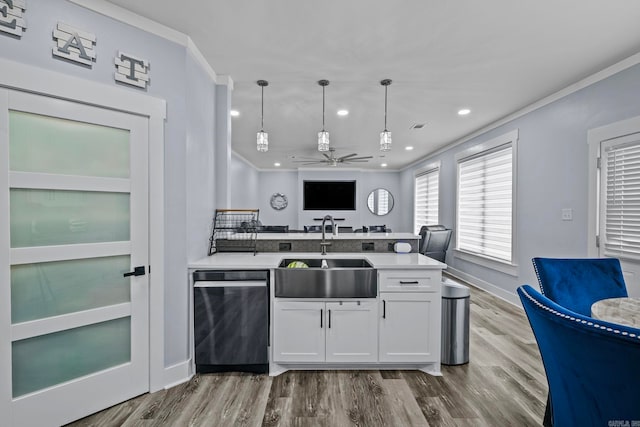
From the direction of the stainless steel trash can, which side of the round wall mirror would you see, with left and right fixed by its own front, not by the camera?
front

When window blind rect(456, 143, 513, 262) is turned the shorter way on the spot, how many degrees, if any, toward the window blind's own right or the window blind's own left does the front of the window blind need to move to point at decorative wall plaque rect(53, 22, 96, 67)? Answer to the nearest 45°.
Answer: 0° — it already faces it

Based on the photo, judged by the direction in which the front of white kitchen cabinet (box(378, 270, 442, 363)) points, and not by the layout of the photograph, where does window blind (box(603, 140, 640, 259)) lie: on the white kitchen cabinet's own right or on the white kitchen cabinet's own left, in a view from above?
on the white kitchen cabinet's own left

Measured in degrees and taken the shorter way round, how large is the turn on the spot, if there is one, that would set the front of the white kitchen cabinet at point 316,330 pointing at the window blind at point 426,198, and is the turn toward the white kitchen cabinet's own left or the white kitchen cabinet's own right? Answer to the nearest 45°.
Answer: approximately 135° to the white kitchen cabinet's own left

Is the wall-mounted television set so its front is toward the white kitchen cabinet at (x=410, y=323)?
yes

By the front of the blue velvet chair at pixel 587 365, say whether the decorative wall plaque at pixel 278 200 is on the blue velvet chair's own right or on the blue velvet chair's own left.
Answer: on the blue velvet chair's own left

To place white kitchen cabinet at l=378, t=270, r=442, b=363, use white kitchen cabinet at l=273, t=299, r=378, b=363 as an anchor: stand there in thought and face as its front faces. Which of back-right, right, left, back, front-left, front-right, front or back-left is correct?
left

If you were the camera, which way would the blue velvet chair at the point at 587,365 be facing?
facing away from the viewer and to the right of the viewer

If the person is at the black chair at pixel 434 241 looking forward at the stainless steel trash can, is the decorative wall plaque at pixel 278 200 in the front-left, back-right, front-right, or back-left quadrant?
back-right
